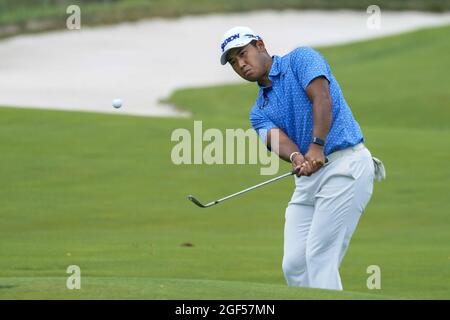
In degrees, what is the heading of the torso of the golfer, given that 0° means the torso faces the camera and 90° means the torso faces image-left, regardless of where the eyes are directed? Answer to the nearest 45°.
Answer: approximately 45°

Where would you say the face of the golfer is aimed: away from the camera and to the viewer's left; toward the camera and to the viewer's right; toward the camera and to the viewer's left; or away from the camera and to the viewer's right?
toward the camera and to the viewer's left
